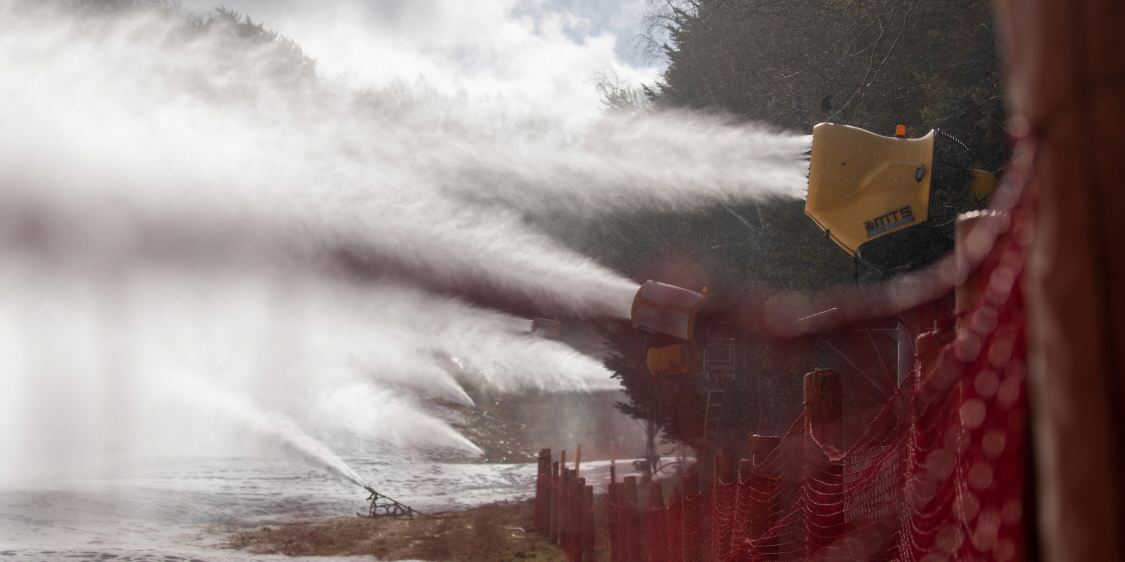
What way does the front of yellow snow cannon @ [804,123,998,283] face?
to the viewer's left

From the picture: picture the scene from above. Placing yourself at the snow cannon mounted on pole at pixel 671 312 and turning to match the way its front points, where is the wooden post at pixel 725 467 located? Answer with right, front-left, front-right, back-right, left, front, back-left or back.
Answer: left

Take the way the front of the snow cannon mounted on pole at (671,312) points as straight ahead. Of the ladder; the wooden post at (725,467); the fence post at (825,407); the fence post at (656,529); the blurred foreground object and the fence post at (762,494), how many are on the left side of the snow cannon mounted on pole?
5

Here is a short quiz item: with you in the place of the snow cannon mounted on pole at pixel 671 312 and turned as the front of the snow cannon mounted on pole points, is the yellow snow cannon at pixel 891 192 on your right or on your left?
on your left

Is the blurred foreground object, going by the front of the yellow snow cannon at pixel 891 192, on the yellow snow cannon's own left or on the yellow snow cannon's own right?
on the yellow snow cannon's own left

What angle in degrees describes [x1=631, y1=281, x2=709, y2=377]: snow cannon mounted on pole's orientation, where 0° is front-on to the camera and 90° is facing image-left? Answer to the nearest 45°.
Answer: approximately 90°

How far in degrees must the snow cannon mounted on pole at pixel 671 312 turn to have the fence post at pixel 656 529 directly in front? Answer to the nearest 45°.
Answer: approximately 90° to its left

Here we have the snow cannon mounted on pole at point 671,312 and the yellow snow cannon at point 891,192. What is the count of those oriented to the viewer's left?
2

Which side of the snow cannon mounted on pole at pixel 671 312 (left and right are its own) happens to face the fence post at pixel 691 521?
left

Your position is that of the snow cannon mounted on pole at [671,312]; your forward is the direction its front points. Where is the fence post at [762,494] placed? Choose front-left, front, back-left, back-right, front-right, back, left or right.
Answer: left

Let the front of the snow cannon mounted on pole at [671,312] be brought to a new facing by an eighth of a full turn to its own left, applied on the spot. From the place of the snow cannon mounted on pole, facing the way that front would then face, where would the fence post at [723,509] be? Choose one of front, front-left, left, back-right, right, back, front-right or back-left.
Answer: front-left

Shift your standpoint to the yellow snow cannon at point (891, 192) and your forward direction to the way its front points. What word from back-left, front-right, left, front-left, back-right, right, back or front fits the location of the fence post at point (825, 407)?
left
